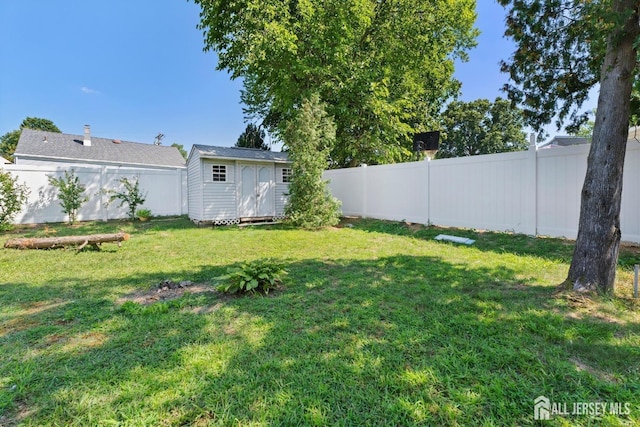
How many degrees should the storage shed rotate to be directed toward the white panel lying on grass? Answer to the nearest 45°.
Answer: approximately 45° to its left

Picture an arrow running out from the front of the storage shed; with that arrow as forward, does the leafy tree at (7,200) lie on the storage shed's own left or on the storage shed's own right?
on the storage shed's own right

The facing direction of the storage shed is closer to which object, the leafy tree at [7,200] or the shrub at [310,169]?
the shrub

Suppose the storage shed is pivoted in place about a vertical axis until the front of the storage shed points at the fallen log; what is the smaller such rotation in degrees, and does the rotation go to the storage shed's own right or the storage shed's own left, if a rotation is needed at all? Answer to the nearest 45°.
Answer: approximately 45° to the storage shed's own right

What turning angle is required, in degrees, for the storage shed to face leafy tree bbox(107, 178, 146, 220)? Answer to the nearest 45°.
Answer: approximately 135° to its right

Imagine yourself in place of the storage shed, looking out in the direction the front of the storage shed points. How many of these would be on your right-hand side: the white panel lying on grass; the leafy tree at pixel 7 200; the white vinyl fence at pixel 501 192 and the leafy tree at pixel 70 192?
2

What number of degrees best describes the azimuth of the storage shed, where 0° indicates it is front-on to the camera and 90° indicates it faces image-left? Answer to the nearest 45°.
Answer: approximately 0°

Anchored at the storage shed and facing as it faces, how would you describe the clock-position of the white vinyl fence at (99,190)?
The white vinyl fence is roughly at 4 o'clock from the storage shed.

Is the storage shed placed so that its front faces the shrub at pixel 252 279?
yes

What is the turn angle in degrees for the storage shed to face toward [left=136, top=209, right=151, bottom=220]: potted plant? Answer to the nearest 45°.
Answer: approximately 135° to its right
